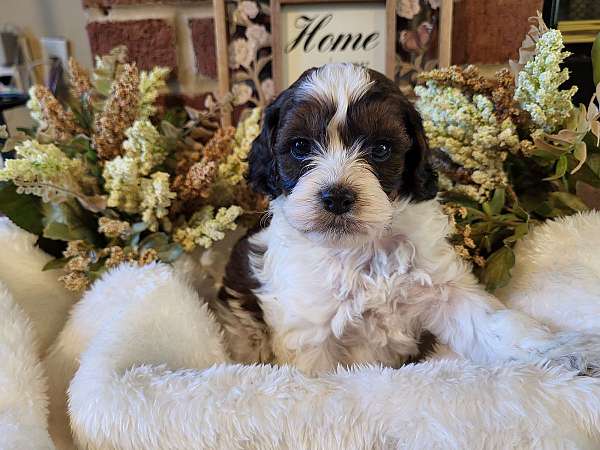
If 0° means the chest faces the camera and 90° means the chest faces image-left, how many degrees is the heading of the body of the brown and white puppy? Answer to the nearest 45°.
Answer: approximately 0°

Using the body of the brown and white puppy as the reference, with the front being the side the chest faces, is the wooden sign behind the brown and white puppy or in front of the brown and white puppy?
behind

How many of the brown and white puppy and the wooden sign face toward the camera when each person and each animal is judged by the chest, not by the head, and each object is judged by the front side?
2

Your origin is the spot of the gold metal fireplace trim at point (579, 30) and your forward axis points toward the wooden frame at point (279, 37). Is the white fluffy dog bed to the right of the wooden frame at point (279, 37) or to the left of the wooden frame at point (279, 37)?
left

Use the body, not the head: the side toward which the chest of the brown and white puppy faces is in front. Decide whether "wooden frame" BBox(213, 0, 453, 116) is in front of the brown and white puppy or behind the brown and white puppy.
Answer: behind

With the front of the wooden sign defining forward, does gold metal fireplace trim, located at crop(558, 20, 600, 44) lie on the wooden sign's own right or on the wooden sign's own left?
on the wooden sign's own left

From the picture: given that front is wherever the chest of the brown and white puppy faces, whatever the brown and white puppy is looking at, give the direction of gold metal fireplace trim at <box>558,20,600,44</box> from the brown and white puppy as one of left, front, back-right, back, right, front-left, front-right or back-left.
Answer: back-left

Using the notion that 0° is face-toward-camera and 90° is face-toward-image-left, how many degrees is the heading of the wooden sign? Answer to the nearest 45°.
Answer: approximately 0°
